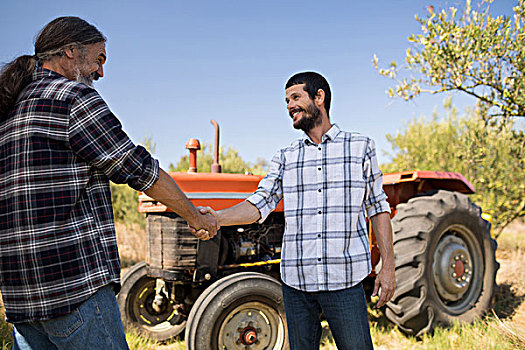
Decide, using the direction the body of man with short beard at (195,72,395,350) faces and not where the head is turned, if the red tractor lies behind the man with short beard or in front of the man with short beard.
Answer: behind

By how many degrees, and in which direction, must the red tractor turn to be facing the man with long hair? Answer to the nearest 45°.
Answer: approximately 45° to its left

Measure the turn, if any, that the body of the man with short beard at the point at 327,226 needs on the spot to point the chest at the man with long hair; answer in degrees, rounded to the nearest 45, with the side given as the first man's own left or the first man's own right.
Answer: approximately 45° to the first man's own right

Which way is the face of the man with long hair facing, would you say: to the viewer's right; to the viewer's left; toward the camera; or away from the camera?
to the viewer's right

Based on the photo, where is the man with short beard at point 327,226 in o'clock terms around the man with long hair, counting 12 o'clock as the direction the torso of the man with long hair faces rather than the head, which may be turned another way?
The man with short beard is roughly at 1 o'clock from the man with long hair.

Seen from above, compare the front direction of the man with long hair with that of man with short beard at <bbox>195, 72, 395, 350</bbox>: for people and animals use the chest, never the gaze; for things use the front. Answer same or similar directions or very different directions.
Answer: very different directions

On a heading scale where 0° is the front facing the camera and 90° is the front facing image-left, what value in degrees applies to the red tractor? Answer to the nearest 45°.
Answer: approximately 45°

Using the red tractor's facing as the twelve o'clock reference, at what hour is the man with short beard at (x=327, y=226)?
The man with short beard is roughly at 10 o'clock from the red tractor.

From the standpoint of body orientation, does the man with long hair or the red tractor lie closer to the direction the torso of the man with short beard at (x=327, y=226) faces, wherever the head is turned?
the man with long hair

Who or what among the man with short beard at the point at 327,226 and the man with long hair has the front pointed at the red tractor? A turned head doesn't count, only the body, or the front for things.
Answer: the man with long hair

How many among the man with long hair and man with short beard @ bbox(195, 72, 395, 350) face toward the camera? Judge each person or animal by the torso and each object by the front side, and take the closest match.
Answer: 1
